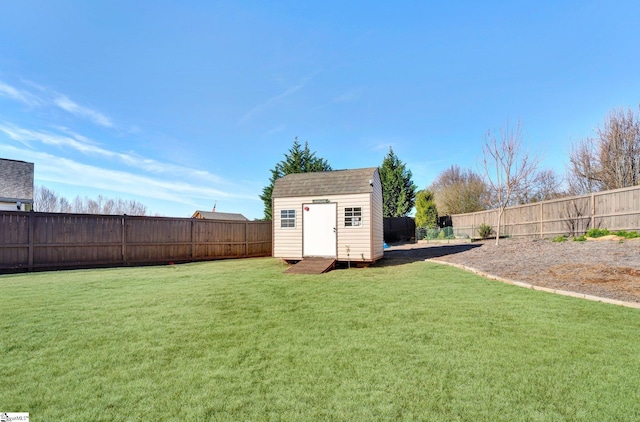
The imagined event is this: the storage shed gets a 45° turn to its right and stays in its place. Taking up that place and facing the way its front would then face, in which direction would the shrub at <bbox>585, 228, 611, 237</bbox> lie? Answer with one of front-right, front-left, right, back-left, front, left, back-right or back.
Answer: back-left

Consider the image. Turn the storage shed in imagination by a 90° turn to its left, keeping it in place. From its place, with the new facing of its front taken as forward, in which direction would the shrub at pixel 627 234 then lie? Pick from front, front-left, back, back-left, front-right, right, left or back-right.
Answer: front

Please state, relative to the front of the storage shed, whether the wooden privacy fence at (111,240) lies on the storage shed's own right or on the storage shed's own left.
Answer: on the storage shed's own right

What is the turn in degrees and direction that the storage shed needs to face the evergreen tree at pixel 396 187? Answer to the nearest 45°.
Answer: approximately 180°

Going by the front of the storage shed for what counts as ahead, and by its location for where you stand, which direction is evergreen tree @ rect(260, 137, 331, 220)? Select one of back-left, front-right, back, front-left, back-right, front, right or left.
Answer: back

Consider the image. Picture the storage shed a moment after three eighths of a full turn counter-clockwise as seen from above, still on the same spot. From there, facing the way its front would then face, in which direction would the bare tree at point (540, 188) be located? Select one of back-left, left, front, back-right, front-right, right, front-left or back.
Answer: front

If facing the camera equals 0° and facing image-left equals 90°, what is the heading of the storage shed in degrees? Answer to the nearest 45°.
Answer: approximately 0°
